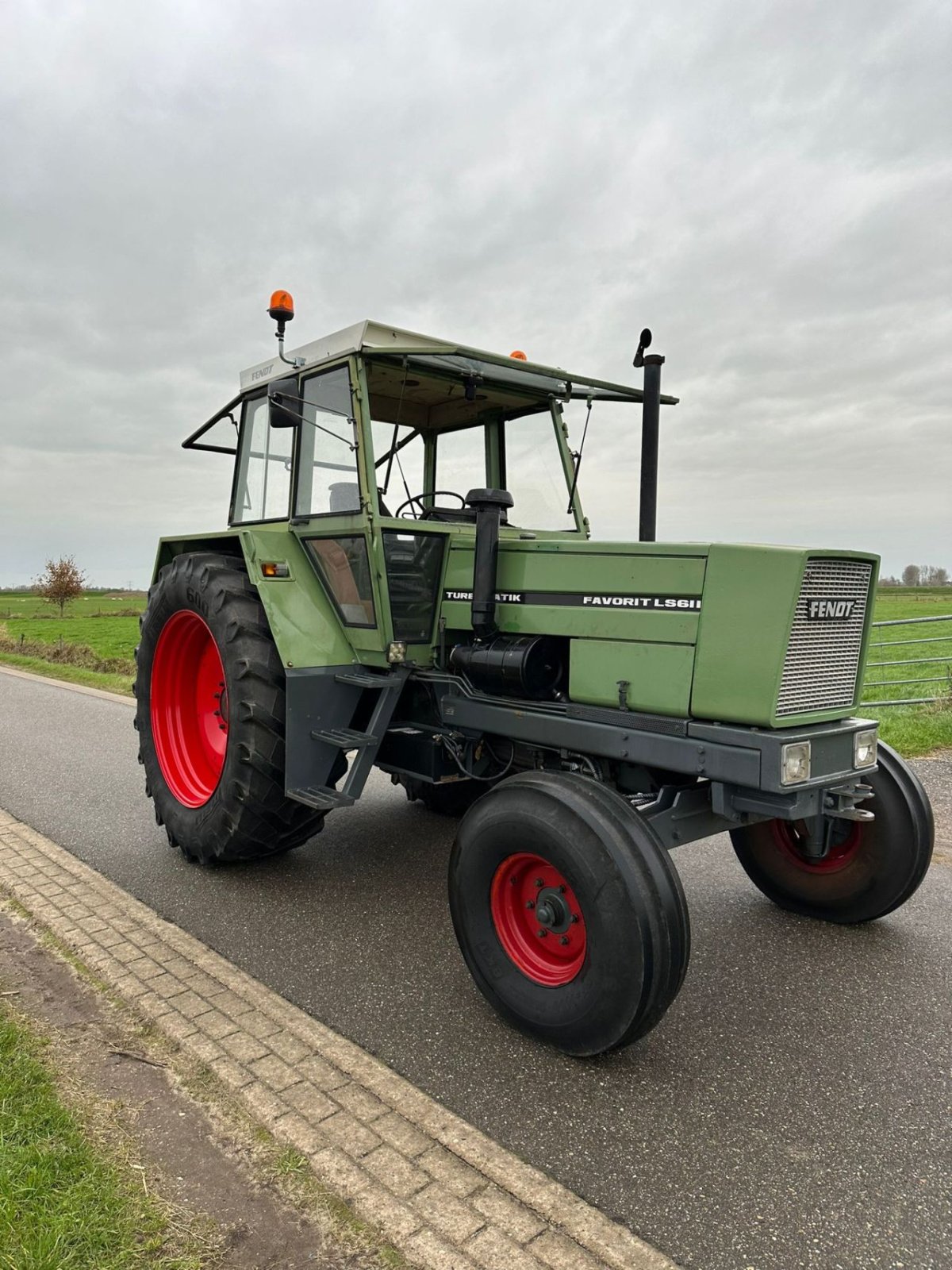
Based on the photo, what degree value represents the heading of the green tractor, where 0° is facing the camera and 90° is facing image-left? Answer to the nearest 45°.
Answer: approximately 315°
